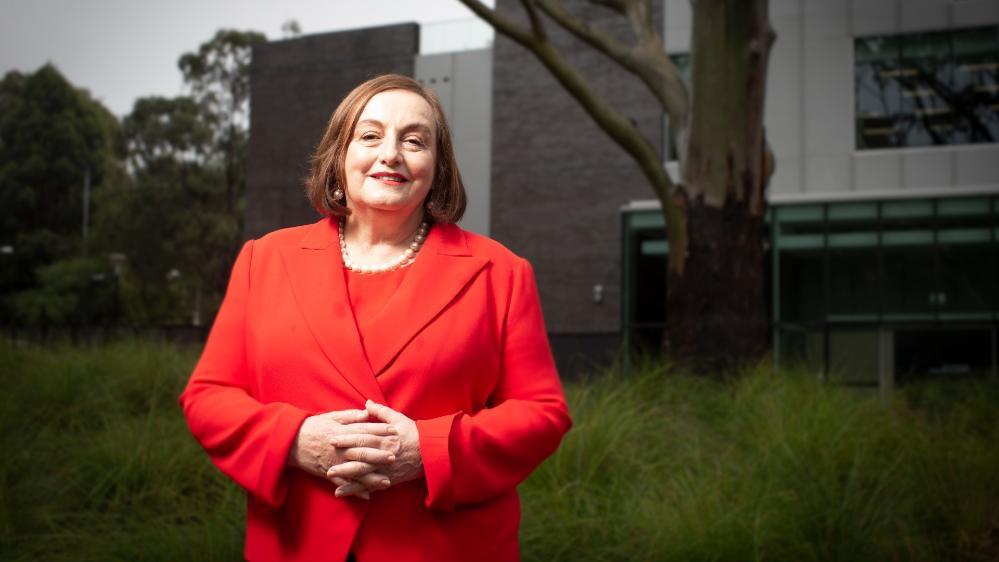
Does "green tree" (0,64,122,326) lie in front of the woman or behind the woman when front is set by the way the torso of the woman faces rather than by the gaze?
behind

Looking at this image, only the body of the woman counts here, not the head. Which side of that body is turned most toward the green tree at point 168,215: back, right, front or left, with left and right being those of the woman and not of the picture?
back

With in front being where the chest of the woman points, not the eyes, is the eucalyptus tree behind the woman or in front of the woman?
behind

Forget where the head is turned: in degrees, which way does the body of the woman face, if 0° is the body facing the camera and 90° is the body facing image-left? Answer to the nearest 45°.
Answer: approximately 0°

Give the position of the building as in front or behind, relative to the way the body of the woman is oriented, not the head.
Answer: behind

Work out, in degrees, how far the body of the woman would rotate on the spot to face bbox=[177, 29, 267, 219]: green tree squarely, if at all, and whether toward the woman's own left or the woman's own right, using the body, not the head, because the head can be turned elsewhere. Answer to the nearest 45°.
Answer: approximately 180°
